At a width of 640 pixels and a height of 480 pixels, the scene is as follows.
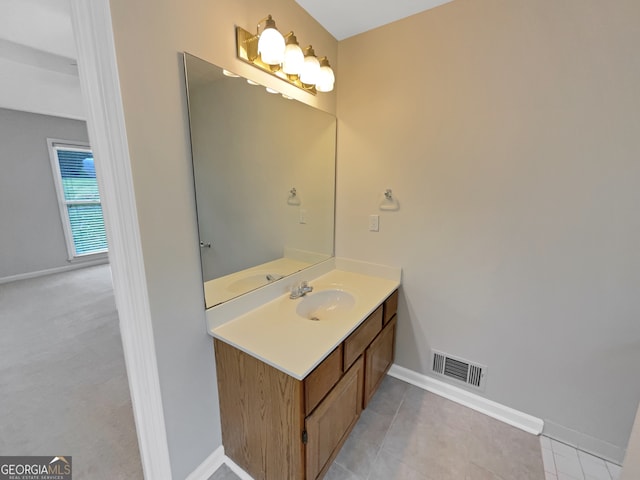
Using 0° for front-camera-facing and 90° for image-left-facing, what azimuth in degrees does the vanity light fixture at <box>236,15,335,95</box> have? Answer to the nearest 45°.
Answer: approximately 315°

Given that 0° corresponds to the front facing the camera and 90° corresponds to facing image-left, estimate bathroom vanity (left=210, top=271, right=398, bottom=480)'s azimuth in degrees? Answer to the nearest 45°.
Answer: approximately 315°

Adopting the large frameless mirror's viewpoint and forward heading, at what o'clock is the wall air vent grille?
The wall air vent grille is roughly at 11 o'clock from the large frameless mirror.

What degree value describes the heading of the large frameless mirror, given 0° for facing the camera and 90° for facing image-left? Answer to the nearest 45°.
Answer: approximately 315°
